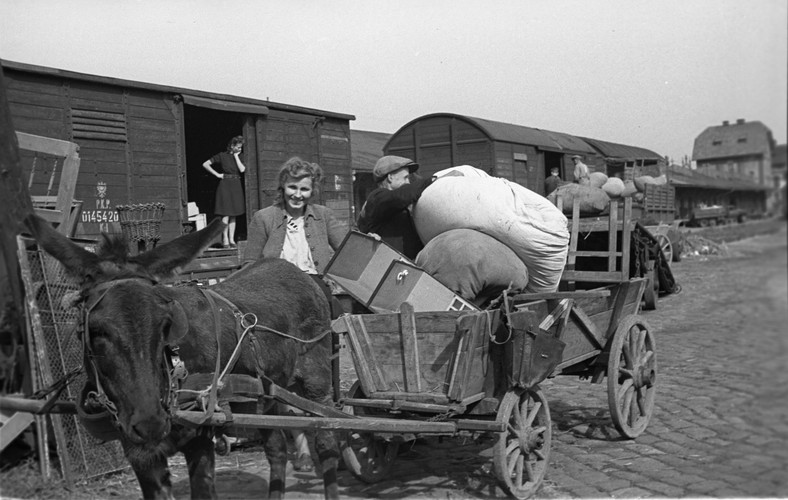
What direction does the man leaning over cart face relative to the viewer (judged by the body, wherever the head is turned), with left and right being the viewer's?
facing to the right of the viewer

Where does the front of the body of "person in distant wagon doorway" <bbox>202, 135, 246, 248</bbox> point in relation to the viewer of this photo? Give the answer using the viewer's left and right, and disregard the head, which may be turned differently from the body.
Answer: facing the viewer and to the right of the viewer

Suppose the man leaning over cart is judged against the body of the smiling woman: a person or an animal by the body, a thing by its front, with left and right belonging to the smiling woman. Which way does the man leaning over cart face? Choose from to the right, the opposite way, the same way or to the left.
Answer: to the left

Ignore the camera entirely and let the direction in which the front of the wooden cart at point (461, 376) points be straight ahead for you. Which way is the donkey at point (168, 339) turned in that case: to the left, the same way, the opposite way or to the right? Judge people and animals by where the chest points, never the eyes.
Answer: the same way

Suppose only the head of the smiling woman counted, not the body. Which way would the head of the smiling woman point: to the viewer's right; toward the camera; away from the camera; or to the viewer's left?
toward the camera

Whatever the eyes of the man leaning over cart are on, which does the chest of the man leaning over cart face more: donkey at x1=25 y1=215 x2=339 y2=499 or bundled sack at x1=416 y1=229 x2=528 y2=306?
the bundled sack

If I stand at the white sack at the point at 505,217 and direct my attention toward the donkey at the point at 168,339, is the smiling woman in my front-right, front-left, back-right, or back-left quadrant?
front-right

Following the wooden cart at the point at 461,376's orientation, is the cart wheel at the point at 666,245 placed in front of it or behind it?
behind

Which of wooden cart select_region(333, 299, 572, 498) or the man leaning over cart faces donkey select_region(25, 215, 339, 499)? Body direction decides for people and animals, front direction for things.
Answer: the wooden cart

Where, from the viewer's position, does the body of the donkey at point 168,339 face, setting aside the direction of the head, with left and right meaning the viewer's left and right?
facing the viewer and to the left of the viewer

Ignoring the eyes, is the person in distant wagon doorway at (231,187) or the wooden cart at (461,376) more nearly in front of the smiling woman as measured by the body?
the wooden cart

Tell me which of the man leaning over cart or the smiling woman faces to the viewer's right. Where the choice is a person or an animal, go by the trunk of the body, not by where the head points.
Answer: the man leaning over cart

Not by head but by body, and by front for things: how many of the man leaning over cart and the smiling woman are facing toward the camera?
1

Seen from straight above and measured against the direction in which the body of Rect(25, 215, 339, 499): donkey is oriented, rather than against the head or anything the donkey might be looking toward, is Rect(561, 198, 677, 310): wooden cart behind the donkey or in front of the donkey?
behind

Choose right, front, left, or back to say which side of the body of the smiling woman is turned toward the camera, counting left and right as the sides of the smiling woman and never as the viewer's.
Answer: front
